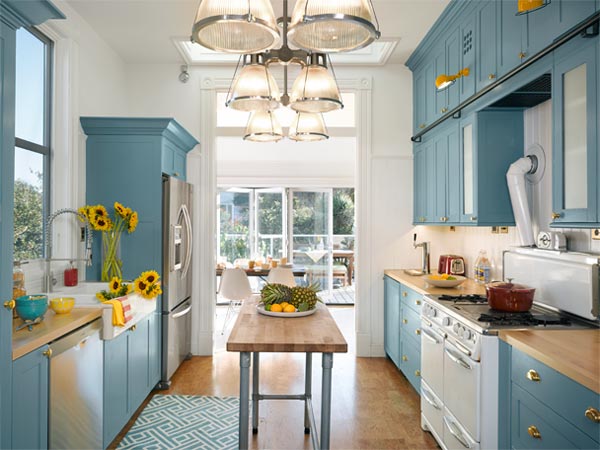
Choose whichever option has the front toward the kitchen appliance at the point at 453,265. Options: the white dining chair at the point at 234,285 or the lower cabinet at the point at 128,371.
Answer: the lower cabinet

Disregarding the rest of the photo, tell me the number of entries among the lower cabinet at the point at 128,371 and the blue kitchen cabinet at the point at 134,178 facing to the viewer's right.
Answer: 2

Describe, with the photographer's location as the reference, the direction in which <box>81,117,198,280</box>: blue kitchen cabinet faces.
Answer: facing to the right of the viewer

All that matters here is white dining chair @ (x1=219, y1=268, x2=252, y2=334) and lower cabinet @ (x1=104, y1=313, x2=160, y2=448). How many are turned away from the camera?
1

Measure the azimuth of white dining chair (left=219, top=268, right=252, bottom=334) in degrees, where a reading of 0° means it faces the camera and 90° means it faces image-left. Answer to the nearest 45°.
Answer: approximately 180°

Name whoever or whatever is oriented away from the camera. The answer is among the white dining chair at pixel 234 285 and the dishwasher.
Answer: the white dining chair

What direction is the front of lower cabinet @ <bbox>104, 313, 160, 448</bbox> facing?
to the viewer's right

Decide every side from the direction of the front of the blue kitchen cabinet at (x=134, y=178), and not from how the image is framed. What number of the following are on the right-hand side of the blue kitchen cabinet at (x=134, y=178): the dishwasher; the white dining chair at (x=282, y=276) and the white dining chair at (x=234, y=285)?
1

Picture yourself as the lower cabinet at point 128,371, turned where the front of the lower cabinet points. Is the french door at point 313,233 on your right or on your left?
on your left

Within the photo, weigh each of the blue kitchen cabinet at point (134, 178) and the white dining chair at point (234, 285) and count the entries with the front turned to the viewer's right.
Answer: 1
